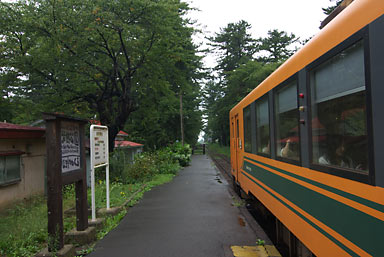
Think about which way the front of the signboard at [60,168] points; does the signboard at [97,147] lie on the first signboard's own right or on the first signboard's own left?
on the first signboard's own left

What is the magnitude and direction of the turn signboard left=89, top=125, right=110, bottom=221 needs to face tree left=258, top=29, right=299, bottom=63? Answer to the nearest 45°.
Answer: approximately 90° to its left

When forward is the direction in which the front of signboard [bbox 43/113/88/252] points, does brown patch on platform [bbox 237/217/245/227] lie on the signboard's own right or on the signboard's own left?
on the signboard's own left

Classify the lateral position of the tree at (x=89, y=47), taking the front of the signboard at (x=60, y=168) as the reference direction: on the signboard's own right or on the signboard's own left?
on the signboard's own left

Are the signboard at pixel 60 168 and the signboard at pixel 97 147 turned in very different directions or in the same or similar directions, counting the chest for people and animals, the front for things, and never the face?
same or similar directions

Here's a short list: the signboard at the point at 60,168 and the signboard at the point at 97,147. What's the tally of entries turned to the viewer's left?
0

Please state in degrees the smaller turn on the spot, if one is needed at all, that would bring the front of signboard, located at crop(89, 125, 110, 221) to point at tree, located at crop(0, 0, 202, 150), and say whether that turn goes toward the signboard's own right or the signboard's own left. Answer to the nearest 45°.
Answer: approximately 135° to the signboard's own left

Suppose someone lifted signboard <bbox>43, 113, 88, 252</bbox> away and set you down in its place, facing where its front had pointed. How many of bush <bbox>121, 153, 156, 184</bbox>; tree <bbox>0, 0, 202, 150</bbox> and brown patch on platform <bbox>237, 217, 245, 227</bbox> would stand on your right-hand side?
0

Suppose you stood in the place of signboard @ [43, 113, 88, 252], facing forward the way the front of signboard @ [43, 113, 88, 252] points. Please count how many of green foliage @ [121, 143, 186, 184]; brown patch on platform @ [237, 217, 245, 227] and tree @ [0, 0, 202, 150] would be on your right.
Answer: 0

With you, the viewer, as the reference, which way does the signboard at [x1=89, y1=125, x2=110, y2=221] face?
facing the viewer and to the right of the viewer

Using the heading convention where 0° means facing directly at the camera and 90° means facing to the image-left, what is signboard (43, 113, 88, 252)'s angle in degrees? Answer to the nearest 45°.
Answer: approximately 315°

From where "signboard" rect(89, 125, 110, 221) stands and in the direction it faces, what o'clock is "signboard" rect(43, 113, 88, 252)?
"signboard" rect(43, 113, 88, 252) is roughly at 2 o'clock from "signboard" rect(89, 125, 110, 221).

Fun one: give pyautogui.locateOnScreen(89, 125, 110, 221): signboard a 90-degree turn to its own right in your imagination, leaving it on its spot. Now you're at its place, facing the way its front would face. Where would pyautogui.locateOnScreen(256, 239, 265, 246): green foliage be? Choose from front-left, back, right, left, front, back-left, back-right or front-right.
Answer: left

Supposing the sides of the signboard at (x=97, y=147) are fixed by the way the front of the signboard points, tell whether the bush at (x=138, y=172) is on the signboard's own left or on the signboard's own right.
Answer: on the signboard's own left
